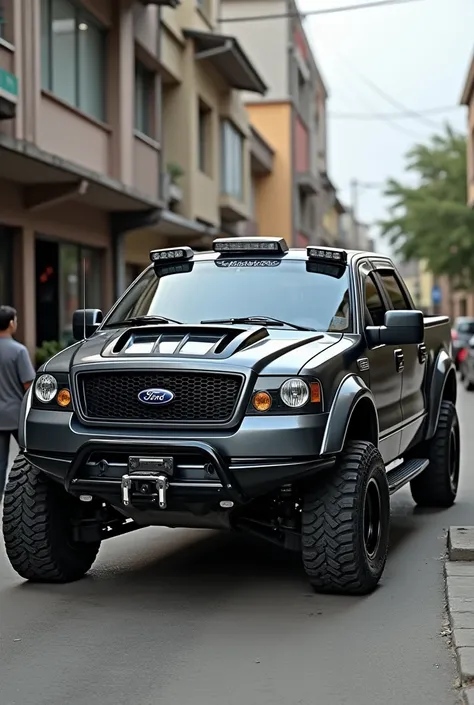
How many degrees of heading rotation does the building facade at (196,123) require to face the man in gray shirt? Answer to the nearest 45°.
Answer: approximately 45° to its right

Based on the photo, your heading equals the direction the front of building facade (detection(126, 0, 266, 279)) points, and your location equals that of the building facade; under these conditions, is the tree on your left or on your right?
on your left

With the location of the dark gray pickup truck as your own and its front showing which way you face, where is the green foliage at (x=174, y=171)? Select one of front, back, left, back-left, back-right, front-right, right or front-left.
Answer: back-right

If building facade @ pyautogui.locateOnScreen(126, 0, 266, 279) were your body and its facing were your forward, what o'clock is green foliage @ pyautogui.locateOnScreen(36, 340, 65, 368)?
The green foliage is roughly at 2 o'clock from the building facade.

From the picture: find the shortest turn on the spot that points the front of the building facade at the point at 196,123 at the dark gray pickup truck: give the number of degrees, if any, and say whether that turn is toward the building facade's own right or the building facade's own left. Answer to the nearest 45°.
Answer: approximately 45° to the building facade's own right

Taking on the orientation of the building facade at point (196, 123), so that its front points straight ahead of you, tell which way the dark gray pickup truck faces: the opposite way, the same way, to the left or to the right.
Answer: to the right

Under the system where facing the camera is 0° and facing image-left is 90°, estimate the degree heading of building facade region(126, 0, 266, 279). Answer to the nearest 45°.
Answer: approximately 315°

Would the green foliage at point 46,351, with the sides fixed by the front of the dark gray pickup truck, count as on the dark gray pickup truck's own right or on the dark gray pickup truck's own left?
on the dark gray pickup truck's own right
